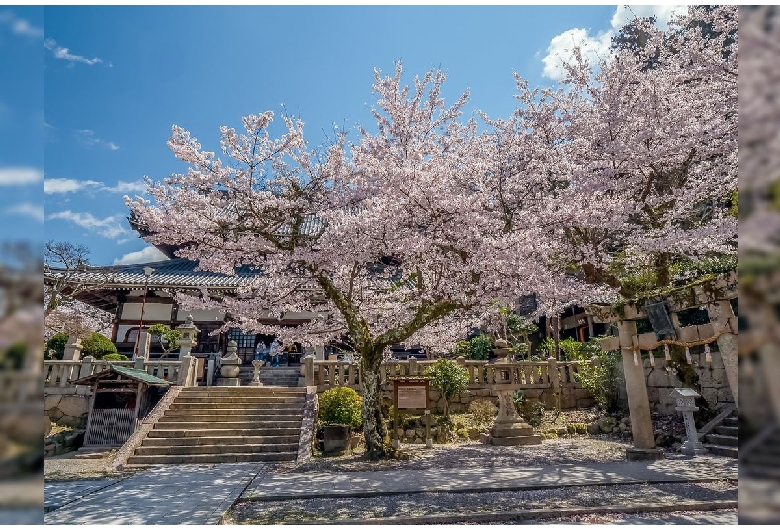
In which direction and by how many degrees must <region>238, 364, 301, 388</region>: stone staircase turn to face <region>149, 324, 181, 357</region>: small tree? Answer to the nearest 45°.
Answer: approximately 90° to its right

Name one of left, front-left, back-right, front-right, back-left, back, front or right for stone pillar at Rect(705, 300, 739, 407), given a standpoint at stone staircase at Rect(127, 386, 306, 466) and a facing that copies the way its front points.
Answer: front-left

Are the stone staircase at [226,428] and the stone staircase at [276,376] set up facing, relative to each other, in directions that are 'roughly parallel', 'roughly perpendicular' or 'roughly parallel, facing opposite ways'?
roughly parallel

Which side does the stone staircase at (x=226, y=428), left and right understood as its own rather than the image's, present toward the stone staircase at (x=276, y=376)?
back

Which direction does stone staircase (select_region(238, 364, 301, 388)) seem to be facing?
toward the camera

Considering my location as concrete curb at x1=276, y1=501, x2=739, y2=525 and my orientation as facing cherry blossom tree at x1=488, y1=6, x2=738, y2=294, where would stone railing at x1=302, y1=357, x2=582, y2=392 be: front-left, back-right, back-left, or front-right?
front-left

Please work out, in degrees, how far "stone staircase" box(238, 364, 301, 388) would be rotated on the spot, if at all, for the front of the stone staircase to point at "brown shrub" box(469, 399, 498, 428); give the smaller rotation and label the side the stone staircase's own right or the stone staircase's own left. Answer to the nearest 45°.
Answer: approximately 45° to the stone staircase's own left

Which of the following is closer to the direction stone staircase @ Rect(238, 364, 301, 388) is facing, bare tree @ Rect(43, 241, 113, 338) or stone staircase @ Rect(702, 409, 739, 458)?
the stone staircase

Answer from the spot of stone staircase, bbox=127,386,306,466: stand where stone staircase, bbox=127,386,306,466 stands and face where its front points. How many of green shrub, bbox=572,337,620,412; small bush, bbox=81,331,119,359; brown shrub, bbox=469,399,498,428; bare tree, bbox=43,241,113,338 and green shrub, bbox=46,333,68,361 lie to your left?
2

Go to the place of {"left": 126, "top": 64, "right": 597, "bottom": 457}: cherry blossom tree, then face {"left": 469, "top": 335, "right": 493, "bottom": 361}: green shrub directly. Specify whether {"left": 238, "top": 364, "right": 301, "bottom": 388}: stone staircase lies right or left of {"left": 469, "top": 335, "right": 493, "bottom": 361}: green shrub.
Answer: left

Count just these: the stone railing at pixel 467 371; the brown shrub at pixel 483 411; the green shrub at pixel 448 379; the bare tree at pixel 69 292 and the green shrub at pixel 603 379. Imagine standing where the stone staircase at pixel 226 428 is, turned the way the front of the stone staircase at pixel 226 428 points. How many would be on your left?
4

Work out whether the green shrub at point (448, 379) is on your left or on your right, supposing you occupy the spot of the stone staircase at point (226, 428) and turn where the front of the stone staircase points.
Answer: on your left

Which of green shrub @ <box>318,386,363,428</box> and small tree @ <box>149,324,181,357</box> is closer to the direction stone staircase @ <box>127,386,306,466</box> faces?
the green shrub

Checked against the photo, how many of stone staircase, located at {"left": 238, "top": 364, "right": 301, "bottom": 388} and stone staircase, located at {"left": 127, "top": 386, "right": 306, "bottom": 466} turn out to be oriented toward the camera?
2

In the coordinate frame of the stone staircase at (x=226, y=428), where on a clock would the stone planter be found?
The stone planter is roughly at 10 o'clock from the stone staircase.

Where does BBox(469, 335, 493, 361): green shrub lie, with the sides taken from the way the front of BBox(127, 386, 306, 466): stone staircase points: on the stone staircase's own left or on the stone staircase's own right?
on the stone staircase's own left
